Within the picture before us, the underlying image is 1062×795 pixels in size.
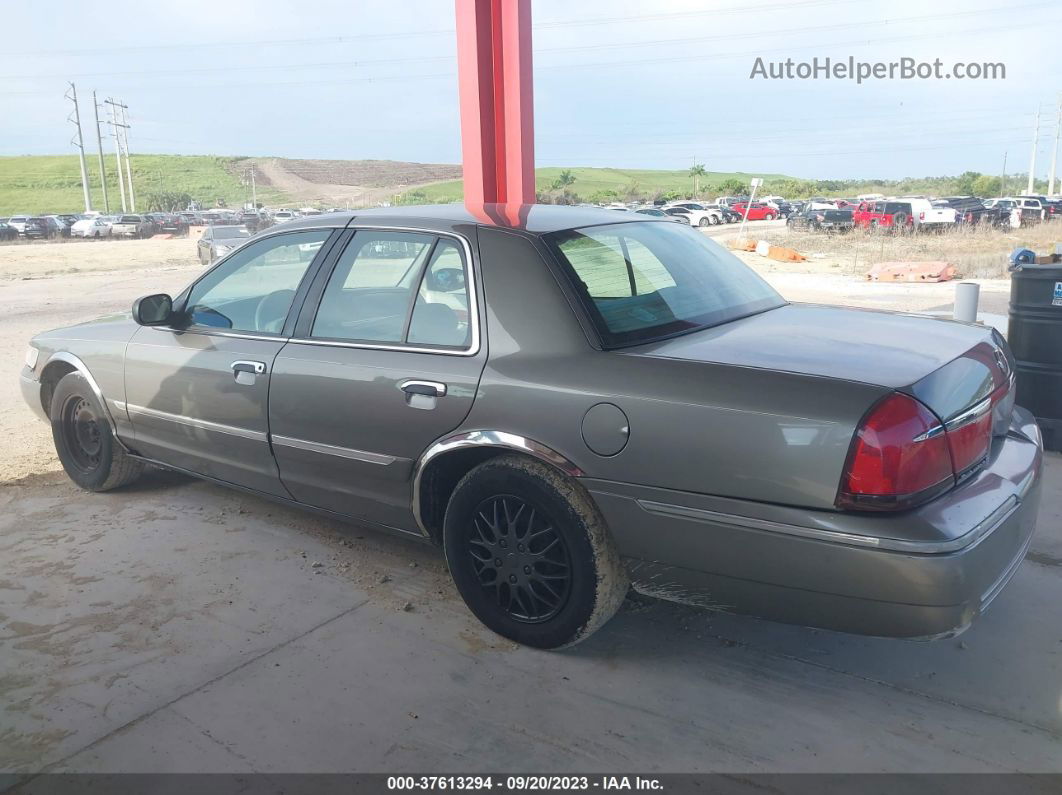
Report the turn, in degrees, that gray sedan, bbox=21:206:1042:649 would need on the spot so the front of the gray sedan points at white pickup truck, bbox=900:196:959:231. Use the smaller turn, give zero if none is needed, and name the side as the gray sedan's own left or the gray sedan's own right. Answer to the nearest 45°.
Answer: approximately 90° to the gray sedan's own right

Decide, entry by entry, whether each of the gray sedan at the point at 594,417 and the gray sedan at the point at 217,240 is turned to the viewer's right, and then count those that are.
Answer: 0

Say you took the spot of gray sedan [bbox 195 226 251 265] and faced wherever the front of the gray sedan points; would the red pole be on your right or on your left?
on your left

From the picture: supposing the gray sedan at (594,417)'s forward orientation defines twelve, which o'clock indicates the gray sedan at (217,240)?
the gray sedan at (217,240) is roughly at 1 o'clock from the gray sedan at (594,417).

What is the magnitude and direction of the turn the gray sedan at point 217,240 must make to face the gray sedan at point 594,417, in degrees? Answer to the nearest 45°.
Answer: approximately 45° to its left

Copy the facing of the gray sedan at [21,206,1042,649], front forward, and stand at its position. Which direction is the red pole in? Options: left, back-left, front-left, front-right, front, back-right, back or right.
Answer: front-right

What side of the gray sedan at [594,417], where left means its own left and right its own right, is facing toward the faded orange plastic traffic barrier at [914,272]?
right

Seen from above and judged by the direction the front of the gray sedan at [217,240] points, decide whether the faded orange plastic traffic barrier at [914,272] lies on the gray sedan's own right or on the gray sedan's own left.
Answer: on the gray sedan's own left

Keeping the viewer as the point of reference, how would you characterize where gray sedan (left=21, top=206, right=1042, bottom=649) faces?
facing away from the viewer and to the left of the viewer

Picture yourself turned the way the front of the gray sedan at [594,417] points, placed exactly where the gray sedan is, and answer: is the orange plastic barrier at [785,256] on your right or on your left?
on your right

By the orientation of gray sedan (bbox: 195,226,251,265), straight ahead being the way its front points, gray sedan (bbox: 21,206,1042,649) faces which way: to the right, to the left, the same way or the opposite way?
to the right

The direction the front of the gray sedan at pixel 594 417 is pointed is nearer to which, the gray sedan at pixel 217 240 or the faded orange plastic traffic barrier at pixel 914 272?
the gray sedan

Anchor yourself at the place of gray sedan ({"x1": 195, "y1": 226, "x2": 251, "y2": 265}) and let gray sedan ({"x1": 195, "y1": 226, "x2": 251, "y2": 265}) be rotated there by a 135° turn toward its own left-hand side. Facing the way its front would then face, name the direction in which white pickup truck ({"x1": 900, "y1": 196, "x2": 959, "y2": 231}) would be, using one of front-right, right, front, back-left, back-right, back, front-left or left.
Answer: front
